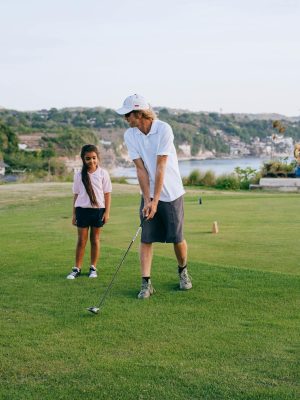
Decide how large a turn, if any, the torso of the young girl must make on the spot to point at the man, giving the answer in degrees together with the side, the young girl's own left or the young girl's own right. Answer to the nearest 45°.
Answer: approximately 45° to the young girl's own left

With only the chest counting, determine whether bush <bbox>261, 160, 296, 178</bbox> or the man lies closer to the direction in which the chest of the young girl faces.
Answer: the man

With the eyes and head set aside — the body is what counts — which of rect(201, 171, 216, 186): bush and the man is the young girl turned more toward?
the man

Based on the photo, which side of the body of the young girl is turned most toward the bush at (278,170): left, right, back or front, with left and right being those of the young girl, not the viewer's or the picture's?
back

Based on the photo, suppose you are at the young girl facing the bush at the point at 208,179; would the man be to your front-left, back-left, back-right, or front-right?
back-right

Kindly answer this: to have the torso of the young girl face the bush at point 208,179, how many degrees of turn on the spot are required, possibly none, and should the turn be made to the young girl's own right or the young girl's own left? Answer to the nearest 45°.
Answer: approximately 180°

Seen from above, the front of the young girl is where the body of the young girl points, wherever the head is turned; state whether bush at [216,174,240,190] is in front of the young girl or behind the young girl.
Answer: behind
